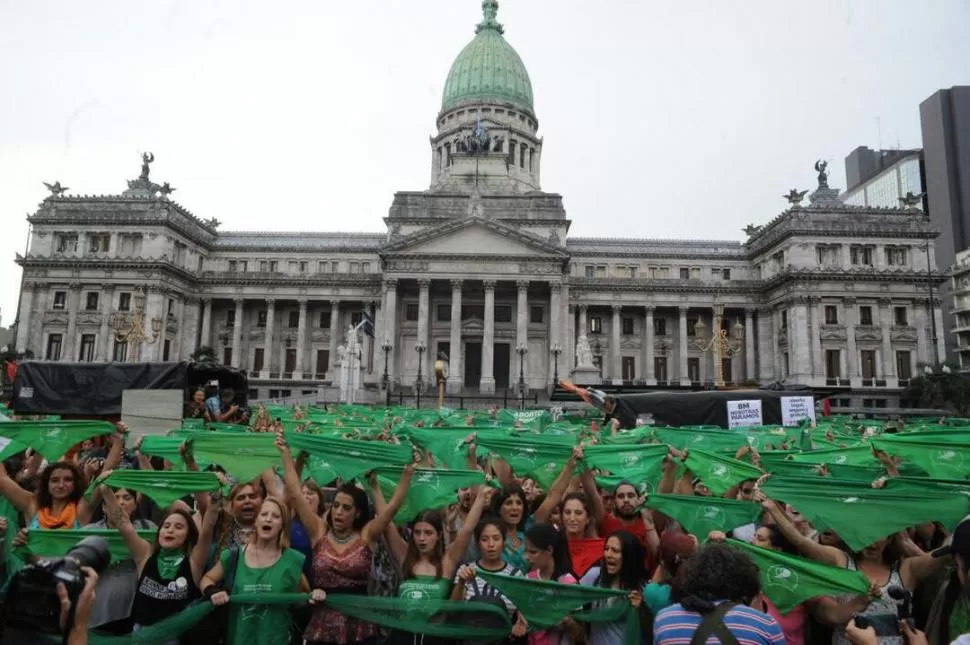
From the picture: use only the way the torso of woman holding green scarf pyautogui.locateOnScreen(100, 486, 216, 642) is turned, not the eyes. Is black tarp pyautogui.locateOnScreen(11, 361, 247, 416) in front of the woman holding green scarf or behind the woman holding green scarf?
behind

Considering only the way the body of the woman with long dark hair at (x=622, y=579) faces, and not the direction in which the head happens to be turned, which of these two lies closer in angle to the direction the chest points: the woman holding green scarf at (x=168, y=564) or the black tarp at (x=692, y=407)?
the woman holding green scarf

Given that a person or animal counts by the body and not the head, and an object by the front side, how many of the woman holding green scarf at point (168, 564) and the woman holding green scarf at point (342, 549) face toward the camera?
2

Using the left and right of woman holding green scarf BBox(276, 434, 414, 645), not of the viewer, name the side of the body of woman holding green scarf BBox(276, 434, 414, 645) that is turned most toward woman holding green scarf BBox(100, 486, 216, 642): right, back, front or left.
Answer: right

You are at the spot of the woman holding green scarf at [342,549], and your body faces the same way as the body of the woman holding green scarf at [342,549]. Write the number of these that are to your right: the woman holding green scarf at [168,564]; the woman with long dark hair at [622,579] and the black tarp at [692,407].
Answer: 1

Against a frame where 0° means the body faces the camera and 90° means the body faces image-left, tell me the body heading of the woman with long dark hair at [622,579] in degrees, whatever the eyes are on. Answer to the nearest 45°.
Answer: approximately 45°

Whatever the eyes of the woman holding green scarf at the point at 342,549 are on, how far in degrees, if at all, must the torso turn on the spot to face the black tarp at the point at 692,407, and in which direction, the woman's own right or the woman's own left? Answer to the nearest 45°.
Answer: approximately 135° to the woman's own left

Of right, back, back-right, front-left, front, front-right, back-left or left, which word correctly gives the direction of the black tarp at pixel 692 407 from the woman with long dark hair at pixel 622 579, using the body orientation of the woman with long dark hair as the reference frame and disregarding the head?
back-right

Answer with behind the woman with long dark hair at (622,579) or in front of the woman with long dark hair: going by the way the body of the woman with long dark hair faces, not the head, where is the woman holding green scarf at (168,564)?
in front

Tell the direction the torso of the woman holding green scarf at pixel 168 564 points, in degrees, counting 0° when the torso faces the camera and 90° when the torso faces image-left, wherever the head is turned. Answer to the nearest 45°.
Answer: approximately 0°

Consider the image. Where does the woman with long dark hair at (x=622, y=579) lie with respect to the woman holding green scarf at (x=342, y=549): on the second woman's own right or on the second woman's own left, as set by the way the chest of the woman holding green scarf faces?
on the second woman's own left

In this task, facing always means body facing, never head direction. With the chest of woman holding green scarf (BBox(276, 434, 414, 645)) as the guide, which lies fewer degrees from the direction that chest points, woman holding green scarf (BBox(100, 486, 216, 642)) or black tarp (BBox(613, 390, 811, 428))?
the woman holding green scarf
